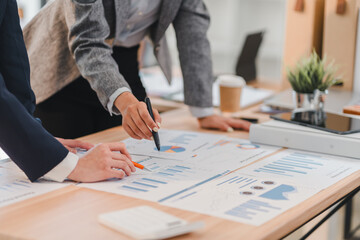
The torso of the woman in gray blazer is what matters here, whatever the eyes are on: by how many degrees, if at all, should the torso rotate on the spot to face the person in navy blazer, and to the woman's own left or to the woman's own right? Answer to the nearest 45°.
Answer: approximately 45° to the woman's own right

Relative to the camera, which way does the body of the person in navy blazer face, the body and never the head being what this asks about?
to the viewer's right

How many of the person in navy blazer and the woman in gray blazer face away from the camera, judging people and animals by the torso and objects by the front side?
0

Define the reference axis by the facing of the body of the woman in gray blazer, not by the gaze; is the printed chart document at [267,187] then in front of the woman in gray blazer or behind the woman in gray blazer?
in front

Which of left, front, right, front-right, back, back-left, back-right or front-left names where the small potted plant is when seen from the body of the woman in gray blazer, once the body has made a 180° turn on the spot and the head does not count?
back-right

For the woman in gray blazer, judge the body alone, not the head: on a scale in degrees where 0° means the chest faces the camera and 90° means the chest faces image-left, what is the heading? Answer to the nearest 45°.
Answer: approximately 315°

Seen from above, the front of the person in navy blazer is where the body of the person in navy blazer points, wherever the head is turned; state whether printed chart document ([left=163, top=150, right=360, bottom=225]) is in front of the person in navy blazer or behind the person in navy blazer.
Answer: in front
